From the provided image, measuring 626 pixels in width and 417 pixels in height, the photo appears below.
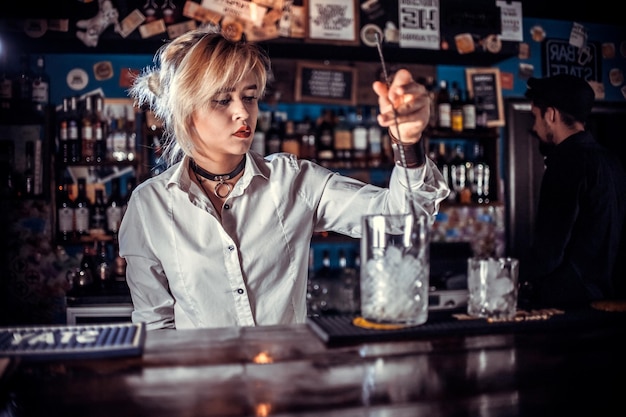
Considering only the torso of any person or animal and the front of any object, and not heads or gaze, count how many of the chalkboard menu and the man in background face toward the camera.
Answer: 1

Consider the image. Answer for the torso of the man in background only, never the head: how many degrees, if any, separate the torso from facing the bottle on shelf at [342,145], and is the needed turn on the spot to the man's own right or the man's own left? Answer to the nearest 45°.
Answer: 0° — they already face it

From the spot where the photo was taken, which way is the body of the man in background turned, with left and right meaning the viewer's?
facing away from the viewer and to the left of the viewer

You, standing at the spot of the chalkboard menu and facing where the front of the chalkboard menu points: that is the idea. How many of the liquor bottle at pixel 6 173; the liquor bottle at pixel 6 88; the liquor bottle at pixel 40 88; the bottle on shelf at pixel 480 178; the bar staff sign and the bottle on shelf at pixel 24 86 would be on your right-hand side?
4

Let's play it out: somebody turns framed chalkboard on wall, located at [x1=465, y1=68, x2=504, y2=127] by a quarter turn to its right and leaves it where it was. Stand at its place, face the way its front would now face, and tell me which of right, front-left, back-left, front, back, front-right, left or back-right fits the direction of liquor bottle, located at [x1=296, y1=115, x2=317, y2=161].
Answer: front-left

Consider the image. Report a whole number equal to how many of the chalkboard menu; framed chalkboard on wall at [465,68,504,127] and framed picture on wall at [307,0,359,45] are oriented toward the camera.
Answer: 3

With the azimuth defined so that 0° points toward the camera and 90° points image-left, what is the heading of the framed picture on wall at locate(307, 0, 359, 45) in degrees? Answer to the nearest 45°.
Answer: approximately 0°

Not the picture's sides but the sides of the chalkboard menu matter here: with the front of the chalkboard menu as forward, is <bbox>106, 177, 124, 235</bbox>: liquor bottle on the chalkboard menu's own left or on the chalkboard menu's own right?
on the chalkboard menu's own right

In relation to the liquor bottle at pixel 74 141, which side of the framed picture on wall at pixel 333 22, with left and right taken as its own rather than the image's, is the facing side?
right

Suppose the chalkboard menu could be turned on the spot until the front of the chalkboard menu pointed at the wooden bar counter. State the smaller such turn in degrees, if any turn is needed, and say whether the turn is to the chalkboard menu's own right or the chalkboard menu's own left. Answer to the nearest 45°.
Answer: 0° — it already faces it
